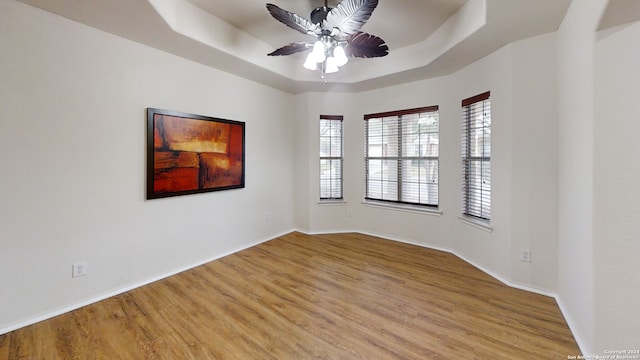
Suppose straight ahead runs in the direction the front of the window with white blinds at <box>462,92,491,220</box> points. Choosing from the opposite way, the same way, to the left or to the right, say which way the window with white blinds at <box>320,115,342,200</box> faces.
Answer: to the left

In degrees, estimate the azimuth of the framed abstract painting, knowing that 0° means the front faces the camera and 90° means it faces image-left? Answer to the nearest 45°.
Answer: approximately 315°

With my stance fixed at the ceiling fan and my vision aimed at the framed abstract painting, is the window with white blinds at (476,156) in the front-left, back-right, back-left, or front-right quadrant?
back-right

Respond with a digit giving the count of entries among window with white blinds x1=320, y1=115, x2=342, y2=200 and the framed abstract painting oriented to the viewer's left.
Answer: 0

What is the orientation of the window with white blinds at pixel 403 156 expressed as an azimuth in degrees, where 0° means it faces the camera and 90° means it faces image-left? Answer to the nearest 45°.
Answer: approximately 45°

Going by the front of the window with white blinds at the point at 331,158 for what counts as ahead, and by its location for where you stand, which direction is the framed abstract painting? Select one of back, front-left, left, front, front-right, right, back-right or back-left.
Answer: front-right

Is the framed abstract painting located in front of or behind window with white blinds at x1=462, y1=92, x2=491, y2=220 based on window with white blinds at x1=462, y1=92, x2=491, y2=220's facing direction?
in front

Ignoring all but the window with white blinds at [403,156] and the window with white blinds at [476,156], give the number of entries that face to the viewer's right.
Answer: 0
